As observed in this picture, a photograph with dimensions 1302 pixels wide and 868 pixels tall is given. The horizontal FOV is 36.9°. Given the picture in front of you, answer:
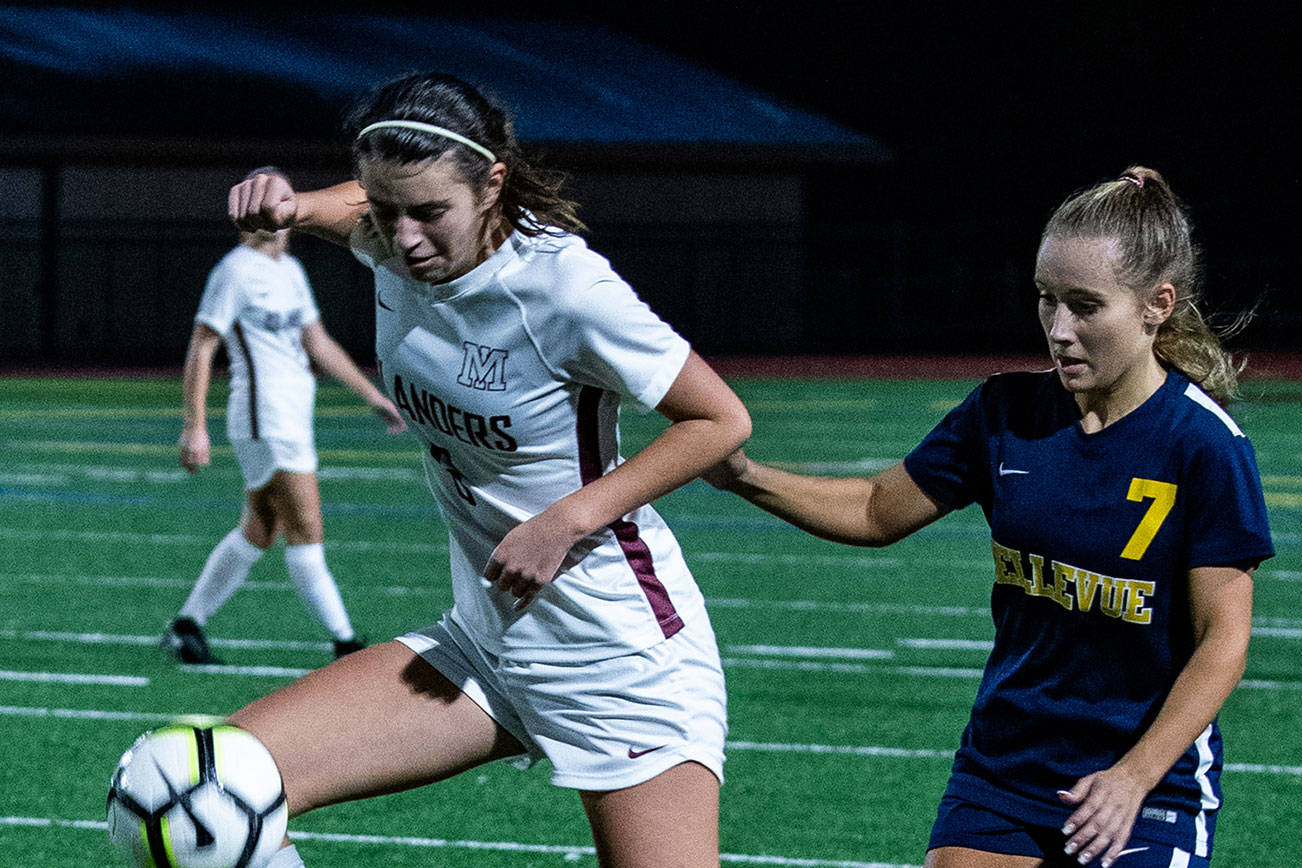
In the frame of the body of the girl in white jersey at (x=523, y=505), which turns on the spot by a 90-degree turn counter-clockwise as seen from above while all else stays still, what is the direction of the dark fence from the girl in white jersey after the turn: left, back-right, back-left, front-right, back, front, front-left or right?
back-left

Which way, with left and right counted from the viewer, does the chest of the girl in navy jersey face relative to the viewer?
facing the viewer and to the left of the viewer

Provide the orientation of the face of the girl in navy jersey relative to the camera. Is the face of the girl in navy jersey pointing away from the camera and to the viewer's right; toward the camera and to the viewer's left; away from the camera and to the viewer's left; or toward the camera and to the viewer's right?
toward the camera and to the viewer's left

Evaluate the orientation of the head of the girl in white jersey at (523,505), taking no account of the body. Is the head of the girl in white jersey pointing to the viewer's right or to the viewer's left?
to the viewer's left

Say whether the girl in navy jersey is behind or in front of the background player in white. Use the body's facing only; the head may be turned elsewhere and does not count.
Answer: in front

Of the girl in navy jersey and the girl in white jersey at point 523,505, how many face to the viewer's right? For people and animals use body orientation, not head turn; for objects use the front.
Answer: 0

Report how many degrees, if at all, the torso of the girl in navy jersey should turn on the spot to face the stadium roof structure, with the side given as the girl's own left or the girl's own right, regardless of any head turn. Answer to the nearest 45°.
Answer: approximately 90° to the girl's own right

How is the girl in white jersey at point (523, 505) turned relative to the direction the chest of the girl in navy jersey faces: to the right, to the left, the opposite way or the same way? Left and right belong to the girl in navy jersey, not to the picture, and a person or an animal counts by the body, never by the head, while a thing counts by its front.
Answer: the same way

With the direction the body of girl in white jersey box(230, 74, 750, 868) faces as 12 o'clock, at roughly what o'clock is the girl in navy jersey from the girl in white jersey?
The girl in navy jersey is roughly at 8 o'clock from the girl in white jersey.

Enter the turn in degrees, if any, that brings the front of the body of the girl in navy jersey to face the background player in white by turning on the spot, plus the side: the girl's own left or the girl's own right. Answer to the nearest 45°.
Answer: approximately 90° to the girl's own right

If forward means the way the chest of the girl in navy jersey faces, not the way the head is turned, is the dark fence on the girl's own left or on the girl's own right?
on the girl's own right

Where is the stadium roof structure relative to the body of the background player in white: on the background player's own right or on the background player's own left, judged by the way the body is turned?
on the background player's own left
